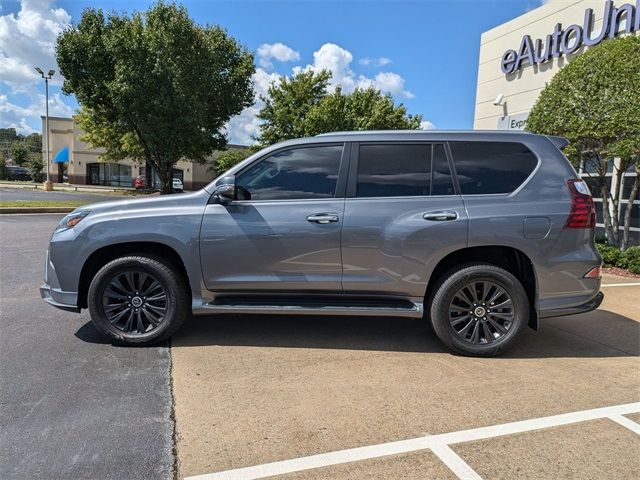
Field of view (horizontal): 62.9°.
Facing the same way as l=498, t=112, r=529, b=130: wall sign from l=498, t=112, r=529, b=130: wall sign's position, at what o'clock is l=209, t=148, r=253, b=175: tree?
The tree is roughly at 3 o'clock from the wall sign.

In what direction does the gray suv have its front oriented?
to the viewer's left

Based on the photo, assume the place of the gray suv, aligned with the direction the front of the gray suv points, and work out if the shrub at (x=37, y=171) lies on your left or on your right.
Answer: on your right

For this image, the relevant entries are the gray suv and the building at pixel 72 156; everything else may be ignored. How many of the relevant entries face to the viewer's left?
1

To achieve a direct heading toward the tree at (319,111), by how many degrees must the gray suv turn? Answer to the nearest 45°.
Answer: approximately 90° to its right

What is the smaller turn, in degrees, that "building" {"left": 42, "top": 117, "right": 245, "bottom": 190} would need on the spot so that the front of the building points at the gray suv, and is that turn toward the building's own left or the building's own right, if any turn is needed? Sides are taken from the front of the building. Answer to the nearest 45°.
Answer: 0° — it already faces it

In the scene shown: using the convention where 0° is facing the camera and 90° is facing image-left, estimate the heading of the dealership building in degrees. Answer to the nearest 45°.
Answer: approximately 45°

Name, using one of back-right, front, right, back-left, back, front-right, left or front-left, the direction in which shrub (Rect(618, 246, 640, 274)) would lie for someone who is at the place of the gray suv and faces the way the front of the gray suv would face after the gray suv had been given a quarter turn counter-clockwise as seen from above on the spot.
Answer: back-left

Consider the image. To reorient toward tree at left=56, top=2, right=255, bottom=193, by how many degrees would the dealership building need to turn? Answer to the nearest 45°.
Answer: approximately 45° to its right

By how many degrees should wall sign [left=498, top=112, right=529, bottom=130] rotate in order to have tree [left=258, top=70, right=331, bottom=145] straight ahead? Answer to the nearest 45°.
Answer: approximately 90° to its right

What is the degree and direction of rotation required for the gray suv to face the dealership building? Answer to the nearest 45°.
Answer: approximately 135° to its right
